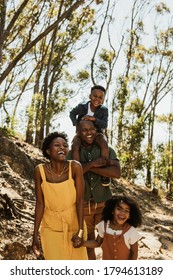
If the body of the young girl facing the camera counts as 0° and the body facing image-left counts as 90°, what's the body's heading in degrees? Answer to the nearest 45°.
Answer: approximately 0°

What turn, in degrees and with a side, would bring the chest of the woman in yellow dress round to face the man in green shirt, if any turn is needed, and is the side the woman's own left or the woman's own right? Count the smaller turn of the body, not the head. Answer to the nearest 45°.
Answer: approximately 135° to the woman's own left

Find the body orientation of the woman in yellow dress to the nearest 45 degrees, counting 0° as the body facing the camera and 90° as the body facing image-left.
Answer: approximately 0°

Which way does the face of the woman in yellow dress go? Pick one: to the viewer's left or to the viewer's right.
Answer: to the viewer's right
